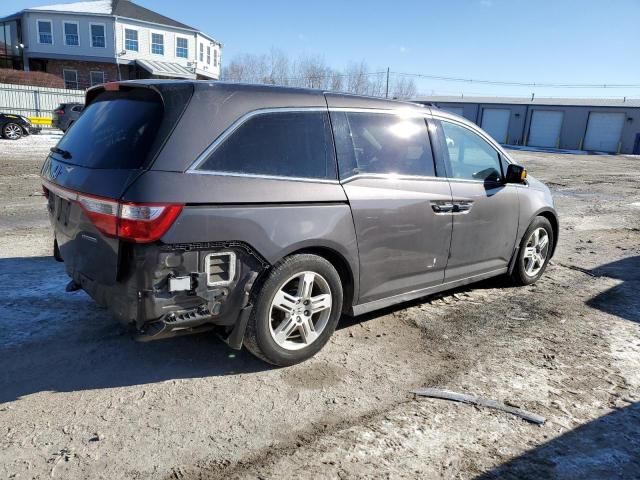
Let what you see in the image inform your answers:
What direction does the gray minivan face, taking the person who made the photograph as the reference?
facing away from the viewer and to the right of the viewer

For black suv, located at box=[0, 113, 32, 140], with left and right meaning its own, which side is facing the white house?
left

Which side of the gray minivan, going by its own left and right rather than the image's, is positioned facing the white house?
left

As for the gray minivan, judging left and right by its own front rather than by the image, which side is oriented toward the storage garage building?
front

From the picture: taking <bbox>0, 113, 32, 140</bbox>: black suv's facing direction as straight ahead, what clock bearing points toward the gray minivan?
The gray minivan is roughly at 3 o'clock from the black suv.

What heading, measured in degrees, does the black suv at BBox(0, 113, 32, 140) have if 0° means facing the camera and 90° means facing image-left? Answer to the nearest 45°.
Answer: approximately 270°

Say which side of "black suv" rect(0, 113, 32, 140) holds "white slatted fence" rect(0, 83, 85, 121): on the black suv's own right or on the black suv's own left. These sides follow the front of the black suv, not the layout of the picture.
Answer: on the black suv's own left

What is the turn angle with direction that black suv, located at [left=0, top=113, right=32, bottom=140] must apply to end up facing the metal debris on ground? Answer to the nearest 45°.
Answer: approximately 90° to its right

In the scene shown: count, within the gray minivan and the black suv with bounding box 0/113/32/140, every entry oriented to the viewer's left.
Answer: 0
